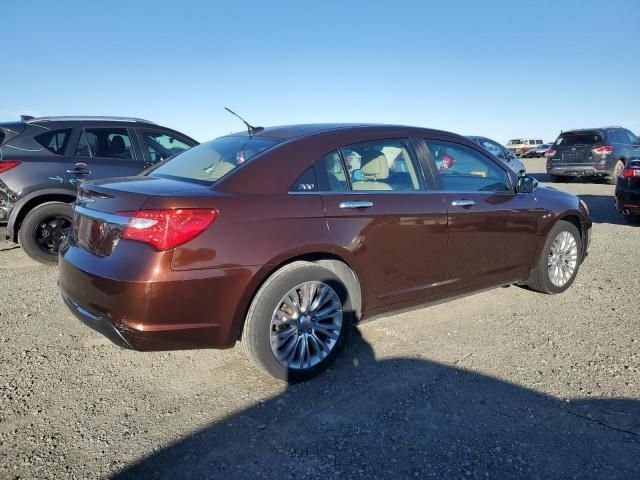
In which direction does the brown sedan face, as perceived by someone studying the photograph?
facing away from the viewer and to the right of the viewer

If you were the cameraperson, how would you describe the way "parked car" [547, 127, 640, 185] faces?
facing away from the viewer and to the right of the viewer

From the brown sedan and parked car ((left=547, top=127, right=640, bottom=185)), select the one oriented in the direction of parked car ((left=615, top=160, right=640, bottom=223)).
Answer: the brown sedan

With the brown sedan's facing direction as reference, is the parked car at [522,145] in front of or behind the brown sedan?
in front

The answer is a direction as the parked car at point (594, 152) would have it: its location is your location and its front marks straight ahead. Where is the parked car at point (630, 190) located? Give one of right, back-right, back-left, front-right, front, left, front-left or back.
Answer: back-right

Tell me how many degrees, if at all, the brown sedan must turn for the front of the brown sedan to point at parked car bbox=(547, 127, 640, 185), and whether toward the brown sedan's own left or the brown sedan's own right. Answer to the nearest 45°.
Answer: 0° — it already faces it

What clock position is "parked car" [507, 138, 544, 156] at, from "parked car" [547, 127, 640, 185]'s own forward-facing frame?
"parked car" [507, 138, 544, 156] is roughly at 10 o'clock from "parked car" [547, 127, 640, 185].

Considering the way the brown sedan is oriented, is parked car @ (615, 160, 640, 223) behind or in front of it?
in front

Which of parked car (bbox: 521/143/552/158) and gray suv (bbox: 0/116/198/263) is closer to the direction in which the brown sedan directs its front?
the parked car

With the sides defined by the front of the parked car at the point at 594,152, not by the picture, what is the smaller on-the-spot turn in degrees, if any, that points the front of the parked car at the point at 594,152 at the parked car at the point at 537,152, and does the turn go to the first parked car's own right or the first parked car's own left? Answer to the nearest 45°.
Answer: approximately 45° to the first parked car's own left

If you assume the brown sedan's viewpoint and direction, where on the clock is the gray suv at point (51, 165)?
The gray suv is roughly at 9 o'clock from the brown sedan.
